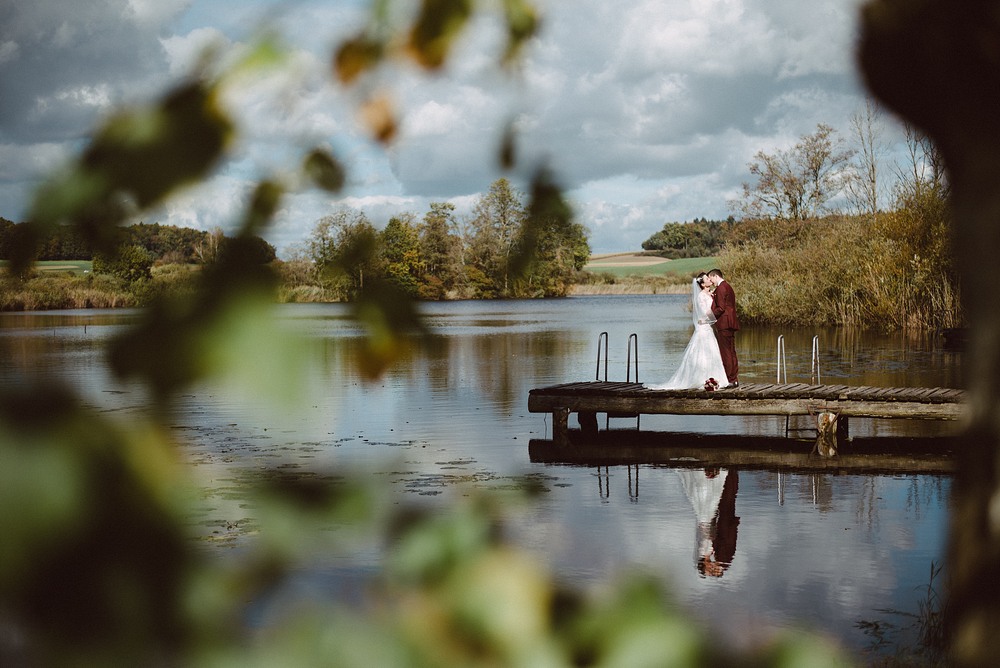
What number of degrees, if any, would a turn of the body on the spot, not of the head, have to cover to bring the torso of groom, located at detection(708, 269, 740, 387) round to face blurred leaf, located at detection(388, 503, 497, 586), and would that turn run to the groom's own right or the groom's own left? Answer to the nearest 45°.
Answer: approximately 90° to the groom's own left

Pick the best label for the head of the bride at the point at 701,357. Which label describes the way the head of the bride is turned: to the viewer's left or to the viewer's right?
to the viewer's right

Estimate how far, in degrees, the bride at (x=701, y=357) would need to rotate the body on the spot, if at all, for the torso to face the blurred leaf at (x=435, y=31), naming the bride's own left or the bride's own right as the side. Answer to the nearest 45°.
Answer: approximately 90° to the bride's own right

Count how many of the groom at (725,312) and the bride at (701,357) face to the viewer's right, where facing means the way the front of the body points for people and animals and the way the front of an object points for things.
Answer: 1

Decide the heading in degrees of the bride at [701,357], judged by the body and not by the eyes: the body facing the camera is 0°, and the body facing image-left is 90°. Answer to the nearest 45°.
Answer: approximately 270°

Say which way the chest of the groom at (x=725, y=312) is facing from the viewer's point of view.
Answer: to the viewer's left

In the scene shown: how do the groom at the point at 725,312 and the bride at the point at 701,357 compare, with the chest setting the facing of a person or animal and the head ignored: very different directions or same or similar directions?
very different directions

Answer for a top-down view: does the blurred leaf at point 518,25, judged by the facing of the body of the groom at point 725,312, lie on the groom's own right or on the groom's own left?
on the groom's own left

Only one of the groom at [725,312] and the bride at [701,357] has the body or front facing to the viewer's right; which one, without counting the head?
the bride

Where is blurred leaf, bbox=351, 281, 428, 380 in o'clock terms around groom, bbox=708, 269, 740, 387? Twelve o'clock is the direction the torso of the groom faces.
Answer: The blurred leaf is roughly at 9 o'clock from the groom.
